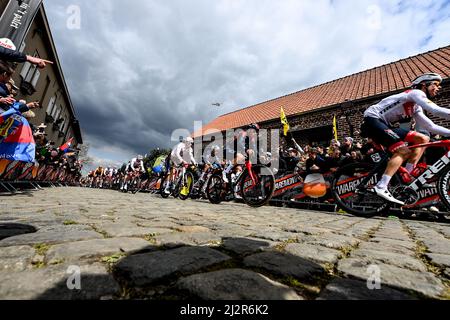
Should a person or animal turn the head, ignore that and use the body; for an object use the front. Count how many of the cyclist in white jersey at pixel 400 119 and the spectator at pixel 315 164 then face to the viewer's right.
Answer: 1

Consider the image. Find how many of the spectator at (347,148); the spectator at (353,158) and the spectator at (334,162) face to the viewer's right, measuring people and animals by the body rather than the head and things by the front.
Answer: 0

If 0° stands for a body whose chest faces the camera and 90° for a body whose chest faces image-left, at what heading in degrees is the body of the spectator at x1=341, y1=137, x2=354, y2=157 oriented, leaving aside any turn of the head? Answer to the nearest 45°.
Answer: approximately 45°

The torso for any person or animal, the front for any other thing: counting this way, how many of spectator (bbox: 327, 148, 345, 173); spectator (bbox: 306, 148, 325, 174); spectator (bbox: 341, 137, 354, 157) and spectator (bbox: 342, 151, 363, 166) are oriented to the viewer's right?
0

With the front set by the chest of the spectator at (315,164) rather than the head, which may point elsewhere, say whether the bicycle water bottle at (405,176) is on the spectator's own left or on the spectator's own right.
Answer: on the spectator's own left

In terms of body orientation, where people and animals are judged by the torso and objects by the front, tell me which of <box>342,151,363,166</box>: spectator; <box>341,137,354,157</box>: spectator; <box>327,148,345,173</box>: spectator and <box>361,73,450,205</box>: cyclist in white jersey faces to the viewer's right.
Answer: the cyclist in white jersey

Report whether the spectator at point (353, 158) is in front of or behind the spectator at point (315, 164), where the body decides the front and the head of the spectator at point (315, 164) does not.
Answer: behind

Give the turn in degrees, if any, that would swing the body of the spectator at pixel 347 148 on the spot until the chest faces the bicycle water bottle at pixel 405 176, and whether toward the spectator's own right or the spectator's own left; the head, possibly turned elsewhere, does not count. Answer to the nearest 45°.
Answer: approximately 45° to the spectator's own left

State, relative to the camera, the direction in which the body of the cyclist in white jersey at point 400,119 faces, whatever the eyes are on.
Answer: to the viewer's right

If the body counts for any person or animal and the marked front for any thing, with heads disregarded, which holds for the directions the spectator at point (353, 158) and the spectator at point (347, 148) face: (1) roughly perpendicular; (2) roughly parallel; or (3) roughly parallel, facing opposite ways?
roughly parallel

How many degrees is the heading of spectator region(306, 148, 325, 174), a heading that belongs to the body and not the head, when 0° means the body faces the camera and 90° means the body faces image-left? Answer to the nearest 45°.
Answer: approximately 45°

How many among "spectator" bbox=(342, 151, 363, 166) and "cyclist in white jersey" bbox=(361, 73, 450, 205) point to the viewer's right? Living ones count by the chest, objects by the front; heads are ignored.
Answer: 1

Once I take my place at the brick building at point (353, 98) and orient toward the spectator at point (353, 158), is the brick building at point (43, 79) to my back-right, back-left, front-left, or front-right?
front-right
